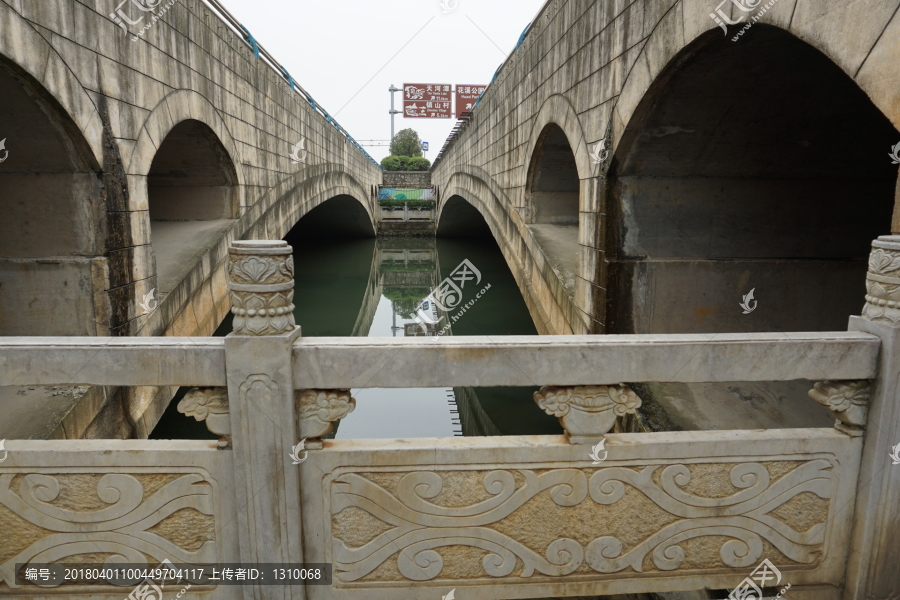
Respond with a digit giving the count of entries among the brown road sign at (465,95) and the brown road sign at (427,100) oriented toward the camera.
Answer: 2

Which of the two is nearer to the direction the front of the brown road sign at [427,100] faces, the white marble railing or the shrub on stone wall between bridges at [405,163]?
the white marble railing

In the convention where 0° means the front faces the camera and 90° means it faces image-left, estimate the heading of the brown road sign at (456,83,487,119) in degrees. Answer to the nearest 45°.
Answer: approximately 0°

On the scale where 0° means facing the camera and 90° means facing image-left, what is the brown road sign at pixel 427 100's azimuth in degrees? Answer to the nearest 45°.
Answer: approximately 0°

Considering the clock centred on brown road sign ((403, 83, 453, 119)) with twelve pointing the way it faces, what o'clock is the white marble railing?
The white marble railing is roughly at 12 o'clock from the brown road sign.
